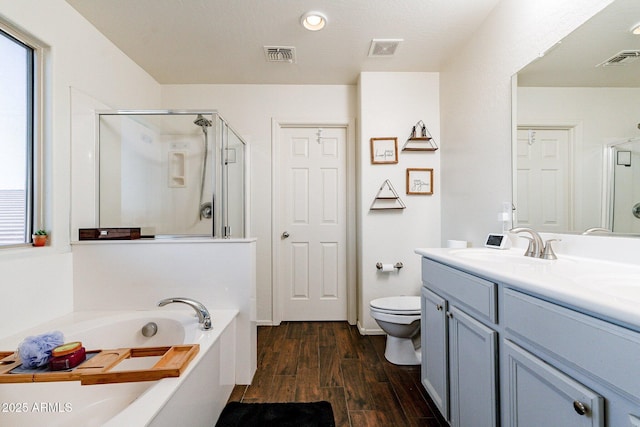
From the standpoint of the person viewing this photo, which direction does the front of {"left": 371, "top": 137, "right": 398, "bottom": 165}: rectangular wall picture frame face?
facing the viewer

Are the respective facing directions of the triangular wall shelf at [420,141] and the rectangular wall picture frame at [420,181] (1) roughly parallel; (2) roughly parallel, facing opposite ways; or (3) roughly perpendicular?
roughly parallel

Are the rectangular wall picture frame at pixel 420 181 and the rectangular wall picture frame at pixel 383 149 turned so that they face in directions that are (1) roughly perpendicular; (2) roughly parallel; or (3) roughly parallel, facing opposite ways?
roughly parallel

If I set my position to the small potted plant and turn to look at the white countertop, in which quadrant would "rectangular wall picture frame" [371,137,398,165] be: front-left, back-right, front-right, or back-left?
front-left

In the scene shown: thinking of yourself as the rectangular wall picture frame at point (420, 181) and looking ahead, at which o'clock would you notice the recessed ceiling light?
The recessed ceiling light is roughly at 1 o'clock from the rectangular wall picture frame.

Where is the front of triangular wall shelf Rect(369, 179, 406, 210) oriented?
toward the camera

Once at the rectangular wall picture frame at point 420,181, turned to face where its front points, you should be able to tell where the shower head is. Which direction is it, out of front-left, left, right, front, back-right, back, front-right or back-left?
front-right

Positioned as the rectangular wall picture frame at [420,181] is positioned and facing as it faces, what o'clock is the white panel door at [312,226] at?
The white panel door is roughly at 3 o'clock from the rectangular wall picture frame.

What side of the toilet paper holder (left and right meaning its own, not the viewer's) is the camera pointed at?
front

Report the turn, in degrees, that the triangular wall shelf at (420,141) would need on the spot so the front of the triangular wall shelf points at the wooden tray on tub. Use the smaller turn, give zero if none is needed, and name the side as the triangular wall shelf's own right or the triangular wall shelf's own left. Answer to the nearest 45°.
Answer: approximately 45° to the triangular wall shelf's own right

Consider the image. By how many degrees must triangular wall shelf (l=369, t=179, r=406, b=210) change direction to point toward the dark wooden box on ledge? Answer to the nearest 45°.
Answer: approximately 45° to its right

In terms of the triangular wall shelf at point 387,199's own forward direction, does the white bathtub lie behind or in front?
in front
